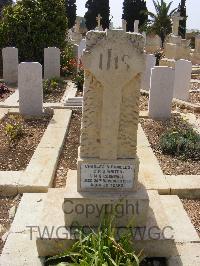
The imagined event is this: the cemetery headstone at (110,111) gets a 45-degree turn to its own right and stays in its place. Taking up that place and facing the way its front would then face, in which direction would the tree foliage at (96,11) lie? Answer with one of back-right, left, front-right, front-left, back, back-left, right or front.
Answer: back-right

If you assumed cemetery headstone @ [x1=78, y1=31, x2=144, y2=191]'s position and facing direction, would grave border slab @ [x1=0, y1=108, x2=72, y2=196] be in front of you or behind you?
behind

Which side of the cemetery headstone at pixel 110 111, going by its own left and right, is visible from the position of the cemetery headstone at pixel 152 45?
back

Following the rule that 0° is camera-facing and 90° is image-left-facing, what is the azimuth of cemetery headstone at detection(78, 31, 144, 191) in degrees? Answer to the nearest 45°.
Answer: approximately 0°

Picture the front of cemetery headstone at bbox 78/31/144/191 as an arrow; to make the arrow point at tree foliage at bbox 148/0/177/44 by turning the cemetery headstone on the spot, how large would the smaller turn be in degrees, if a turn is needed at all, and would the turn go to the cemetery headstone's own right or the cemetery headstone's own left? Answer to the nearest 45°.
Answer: approximately 180°

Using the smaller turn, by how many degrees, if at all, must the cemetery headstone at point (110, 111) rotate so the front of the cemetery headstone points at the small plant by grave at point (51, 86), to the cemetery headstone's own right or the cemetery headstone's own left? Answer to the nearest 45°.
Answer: approximately 180°

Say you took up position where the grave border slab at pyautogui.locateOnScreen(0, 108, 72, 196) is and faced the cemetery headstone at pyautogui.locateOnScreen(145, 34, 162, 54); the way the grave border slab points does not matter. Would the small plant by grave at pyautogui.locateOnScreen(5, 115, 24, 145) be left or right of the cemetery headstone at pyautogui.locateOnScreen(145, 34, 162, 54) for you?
left

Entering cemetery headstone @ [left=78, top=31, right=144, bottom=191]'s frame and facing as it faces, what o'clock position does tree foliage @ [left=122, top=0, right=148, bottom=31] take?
The tree foliage is roughly at 6 o'clock from the cemetery headstone.

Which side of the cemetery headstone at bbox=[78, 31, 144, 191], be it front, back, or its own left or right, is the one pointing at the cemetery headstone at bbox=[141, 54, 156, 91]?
back

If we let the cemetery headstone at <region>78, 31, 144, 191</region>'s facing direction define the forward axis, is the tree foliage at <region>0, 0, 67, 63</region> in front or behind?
behind

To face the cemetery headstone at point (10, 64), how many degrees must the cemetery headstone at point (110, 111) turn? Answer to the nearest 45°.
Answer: approximately 180°

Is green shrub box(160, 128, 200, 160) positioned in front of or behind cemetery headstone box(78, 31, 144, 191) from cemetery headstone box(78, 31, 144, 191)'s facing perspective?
behind
